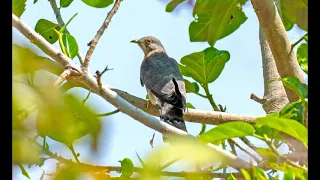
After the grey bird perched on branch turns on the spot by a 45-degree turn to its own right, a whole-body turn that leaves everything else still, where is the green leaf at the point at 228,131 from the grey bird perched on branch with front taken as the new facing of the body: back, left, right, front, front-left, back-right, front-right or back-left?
right

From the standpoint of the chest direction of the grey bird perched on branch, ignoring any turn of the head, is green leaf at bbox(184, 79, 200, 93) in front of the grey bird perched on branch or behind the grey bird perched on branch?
behind

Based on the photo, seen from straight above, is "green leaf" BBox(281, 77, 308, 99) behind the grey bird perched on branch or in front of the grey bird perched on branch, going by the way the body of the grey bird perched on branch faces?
behind

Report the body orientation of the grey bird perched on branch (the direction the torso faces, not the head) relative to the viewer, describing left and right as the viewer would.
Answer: facing away from the viewer and to the left of the viewer
